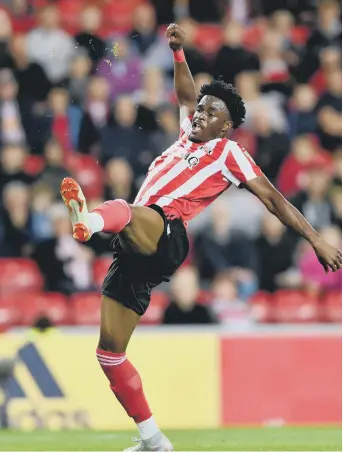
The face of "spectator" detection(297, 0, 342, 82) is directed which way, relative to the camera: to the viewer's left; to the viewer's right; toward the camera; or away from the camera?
toward the camera

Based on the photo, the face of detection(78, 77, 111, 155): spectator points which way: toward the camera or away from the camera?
toward the camera

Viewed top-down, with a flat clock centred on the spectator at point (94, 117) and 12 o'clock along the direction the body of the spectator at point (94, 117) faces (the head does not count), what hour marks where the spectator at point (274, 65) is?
the spectator at point (274, 65) is roughly at 8 o'clock from the spectator at point (94, 117).

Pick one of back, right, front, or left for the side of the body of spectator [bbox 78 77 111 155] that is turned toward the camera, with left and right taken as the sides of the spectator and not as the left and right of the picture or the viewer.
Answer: front

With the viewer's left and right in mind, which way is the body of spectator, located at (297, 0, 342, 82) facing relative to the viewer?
facing the viewer

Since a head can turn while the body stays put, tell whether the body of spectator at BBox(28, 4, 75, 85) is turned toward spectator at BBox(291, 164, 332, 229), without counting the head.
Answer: no

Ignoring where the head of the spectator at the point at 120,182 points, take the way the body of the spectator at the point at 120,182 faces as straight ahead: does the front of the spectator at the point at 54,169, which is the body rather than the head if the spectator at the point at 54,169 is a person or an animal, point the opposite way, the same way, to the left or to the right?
the same way

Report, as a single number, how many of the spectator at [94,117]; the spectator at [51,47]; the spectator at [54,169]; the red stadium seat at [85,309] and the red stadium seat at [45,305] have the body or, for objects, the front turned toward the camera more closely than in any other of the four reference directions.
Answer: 5

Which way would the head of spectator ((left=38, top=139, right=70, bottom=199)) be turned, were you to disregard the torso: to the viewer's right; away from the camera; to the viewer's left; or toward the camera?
toward the camera

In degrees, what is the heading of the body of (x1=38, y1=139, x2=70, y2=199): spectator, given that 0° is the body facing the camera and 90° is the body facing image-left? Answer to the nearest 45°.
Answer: approximately 0°

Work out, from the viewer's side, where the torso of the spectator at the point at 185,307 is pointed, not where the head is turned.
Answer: toward the camera

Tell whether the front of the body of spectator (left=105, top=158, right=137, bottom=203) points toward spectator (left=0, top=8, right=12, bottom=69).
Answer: no

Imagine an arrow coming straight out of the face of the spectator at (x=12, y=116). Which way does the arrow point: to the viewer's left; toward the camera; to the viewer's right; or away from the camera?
toward the camera

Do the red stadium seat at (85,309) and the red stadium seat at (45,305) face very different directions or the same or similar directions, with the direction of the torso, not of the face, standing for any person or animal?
same or similar directions

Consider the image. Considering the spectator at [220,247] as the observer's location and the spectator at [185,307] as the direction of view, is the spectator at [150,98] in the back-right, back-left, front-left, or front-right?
back-right

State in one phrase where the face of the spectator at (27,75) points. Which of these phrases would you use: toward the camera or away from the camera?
toward the camera
